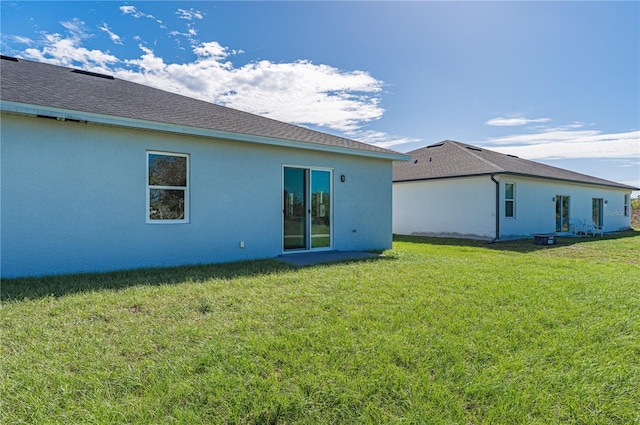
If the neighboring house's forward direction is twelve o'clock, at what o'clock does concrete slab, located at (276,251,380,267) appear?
The concrete slab is roughly at 8 o'clock from the neighboring house.

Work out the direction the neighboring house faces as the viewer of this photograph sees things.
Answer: facing away from the viewer and to the left of the viewer

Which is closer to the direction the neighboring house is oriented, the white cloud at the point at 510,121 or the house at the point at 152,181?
the white cloud
